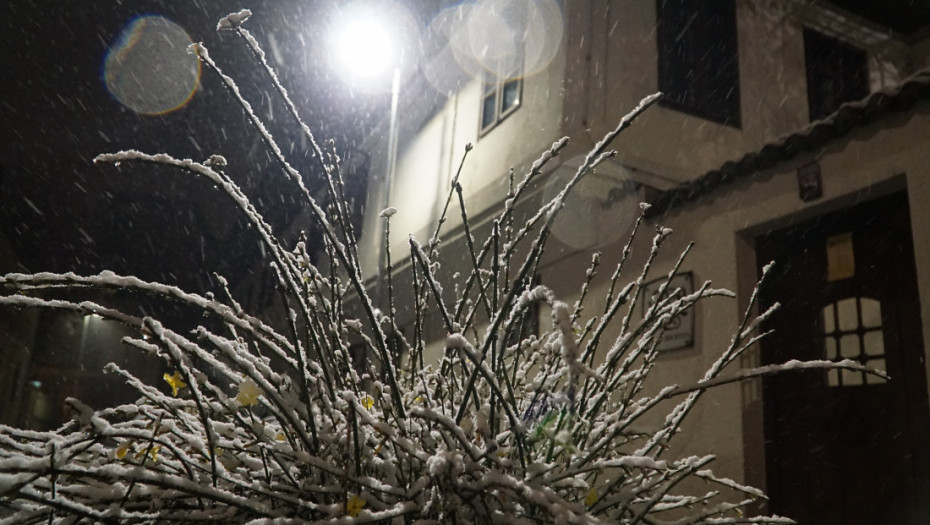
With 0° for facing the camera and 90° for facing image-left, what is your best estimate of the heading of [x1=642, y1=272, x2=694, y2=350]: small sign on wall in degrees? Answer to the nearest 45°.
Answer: approximately 45°

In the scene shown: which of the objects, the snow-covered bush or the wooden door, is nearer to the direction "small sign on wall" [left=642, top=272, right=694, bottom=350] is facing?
the snow-covered bush

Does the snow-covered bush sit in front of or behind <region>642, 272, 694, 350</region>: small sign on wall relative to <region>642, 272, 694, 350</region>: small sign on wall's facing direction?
in front

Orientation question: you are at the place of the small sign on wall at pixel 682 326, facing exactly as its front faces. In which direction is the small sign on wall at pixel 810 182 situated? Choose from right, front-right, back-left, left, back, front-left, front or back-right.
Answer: left

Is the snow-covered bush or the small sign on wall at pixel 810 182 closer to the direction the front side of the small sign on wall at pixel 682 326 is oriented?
the snow-covered bush

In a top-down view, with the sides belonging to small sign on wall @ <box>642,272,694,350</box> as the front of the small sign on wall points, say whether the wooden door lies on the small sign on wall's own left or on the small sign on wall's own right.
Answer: on the small sign on wall's own left
